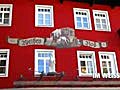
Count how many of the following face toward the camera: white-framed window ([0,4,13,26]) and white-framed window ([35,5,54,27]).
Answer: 2

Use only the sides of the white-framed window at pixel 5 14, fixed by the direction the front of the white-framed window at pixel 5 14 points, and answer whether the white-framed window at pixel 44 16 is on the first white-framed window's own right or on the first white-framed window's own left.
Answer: on the first white-framed window's own left

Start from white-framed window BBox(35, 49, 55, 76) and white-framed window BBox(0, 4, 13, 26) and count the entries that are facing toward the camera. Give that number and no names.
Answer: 2

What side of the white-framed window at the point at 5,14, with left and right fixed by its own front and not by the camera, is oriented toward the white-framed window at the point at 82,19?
left

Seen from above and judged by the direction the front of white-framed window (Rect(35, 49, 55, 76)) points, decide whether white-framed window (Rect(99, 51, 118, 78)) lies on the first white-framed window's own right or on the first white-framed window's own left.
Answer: on the first white-framed window's own left

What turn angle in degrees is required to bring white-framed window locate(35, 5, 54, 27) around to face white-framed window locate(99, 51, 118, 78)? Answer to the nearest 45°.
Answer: approximately 90° to its left
